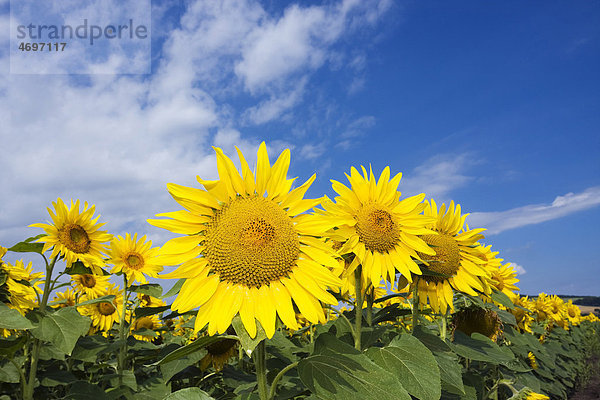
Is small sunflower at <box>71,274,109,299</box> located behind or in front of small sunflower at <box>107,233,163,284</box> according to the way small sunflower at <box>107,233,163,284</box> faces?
behind

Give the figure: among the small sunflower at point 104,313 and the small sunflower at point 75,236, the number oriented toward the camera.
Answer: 2

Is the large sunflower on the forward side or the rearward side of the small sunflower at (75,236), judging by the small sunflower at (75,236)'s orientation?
on the forward side

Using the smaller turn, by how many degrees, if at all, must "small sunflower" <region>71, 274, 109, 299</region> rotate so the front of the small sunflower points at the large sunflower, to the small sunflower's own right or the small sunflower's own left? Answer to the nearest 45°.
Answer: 0° — it already faces it

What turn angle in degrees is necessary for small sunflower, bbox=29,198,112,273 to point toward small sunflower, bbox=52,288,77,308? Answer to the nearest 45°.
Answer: approximately 180°

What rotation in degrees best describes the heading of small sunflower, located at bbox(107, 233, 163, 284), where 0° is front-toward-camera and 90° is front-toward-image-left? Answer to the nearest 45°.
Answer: approximately 0°
